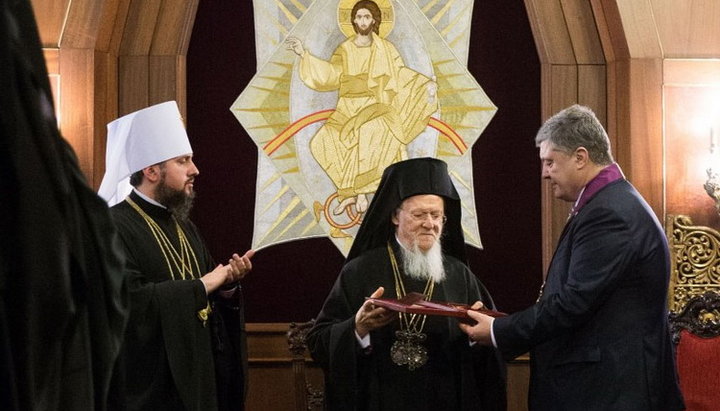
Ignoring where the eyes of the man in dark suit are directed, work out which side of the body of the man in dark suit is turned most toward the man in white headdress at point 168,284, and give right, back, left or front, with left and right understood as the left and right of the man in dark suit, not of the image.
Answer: front

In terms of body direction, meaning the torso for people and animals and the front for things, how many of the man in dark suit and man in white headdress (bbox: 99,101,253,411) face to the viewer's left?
1

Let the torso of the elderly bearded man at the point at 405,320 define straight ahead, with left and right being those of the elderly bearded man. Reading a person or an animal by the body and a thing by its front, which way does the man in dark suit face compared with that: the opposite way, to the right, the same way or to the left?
to the right

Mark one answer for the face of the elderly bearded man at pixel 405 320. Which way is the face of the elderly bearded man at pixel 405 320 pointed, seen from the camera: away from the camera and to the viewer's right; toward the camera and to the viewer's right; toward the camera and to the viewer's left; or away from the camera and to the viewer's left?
toward the camera and to the viewer's right

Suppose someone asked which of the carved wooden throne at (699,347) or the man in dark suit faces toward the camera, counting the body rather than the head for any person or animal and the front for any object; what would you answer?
the carved wooden throne

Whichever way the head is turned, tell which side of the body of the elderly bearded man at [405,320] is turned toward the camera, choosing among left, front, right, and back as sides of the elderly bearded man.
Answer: front

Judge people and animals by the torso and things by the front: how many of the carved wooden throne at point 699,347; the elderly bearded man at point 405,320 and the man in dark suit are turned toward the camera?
2

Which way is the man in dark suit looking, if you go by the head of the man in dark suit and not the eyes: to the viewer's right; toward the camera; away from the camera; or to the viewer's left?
to the viewer's left

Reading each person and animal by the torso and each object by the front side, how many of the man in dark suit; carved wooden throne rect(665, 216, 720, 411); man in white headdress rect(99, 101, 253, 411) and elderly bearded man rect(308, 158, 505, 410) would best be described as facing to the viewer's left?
1

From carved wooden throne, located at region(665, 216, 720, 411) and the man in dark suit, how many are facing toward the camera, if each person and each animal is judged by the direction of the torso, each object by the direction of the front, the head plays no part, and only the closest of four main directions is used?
1

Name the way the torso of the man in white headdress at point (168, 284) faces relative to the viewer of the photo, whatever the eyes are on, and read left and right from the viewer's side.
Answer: facing the viewer and to the right of the viewer

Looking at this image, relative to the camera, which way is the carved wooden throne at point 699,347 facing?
toward the camera

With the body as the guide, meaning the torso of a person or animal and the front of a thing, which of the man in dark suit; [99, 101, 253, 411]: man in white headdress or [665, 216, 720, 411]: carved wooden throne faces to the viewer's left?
the man in dark suit

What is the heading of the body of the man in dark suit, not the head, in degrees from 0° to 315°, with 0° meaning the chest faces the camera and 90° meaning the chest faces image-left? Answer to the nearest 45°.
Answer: approximately 90°

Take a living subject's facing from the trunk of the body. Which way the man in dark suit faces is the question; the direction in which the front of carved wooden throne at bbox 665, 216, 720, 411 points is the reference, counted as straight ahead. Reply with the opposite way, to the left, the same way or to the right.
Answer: to the right

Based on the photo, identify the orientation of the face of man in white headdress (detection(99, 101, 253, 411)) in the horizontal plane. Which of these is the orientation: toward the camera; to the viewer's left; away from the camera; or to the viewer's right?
to the viewer's right

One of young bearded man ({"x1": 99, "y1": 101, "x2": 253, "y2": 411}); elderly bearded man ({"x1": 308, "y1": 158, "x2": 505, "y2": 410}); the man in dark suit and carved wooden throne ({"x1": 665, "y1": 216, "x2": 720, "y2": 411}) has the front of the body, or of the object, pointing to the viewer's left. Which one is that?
the man in dark suit
